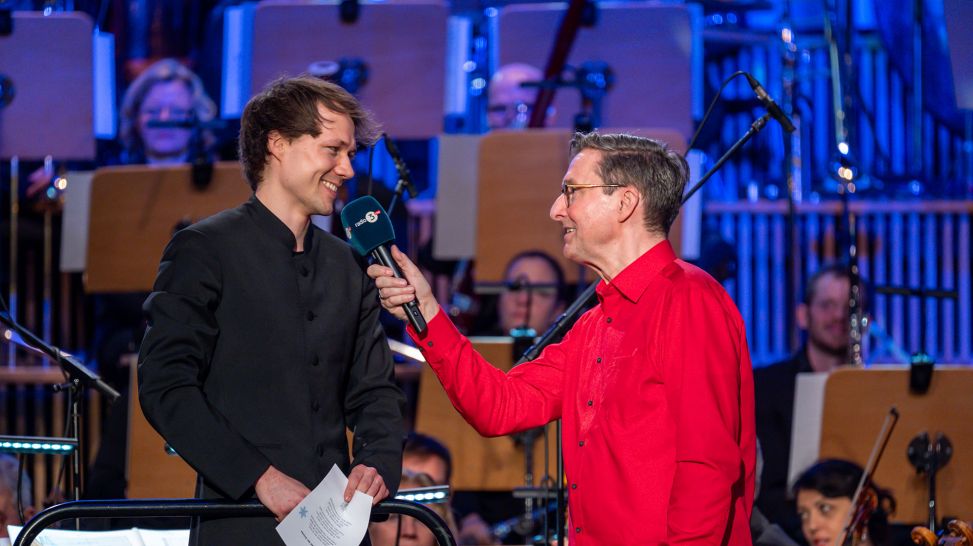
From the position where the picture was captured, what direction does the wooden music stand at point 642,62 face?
facing away from the viewer

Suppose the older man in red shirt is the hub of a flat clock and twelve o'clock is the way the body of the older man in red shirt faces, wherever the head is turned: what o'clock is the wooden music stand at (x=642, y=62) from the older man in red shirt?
The wooden music stand is roughly at 3 o'clock from the older man in red shirt.

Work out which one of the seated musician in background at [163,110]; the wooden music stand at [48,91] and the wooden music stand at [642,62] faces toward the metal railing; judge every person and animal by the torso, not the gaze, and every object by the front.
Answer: the seated musician in background

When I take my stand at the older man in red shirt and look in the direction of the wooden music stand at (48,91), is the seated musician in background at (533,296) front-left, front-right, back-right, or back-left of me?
front-right

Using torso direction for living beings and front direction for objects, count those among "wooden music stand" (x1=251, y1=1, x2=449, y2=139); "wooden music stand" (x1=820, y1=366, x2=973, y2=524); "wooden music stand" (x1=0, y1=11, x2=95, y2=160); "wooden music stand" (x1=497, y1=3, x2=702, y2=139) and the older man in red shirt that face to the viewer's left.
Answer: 1

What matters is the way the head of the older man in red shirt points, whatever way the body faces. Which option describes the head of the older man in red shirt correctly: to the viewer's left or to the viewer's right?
to the viewer's left

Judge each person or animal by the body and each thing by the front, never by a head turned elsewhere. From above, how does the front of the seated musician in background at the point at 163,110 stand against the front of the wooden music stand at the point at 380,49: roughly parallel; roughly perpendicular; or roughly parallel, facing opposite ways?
roughly parallel, facing opposite ways

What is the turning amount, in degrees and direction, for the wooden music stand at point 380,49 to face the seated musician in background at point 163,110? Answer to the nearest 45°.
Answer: approximately 90° to its left

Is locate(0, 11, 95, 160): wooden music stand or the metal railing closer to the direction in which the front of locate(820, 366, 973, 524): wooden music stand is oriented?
the wooden music stand

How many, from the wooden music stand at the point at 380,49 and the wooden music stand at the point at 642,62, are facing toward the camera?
0

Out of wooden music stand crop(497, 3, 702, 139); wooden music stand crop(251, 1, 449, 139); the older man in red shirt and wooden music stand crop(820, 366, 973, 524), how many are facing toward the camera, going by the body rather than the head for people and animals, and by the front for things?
0

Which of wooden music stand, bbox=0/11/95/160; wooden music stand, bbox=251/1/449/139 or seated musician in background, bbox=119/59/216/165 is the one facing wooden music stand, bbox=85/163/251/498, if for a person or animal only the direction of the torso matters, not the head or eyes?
the seated musician in background

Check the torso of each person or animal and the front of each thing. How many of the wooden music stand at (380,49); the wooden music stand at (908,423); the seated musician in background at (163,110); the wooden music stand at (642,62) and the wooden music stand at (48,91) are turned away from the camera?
4

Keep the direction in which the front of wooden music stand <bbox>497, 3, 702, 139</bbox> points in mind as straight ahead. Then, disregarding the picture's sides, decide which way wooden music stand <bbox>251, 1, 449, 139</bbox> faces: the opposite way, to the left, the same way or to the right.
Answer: the same way

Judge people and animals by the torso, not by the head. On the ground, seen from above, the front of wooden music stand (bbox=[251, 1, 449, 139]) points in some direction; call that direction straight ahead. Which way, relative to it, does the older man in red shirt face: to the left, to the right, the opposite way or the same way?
to the left

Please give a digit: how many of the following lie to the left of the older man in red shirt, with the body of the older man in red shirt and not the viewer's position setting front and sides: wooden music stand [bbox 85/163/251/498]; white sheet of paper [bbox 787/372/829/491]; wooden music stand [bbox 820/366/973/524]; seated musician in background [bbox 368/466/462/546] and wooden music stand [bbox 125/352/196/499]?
0

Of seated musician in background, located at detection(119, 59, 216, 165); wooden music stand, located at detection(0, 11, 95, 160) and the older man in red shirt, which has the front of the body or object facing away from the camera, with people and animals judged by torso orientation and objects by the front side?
the wooden music stand

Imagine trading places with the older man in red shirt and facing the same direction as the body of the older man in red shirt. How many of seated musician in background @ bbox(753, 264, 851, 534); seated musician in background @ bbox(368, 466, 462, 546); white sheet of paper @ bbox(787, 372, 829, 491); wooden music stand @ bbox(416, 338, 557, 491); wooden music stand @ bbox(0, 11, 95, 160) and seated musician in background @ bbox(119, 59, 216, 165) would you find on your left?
0

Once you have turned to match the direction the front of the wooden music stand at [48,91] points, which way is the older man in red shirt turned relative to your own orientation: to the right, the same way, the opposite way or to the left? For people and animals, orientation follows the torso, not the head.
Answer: to the left

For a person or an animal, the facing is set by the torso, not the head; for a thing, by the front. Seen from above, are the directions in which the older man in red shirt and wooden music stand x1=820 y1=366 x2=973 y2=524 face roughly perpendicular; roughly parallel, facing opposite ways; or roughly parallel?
roughly perpendicular

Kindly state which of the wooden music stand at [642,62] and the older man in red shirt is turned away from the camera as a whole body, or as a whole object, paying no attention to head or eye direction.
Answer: the wooden music stand

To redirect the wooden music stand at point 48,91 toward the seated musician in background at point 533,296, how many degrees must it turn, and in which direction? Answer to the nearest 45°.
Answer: approximately 135° to its right
